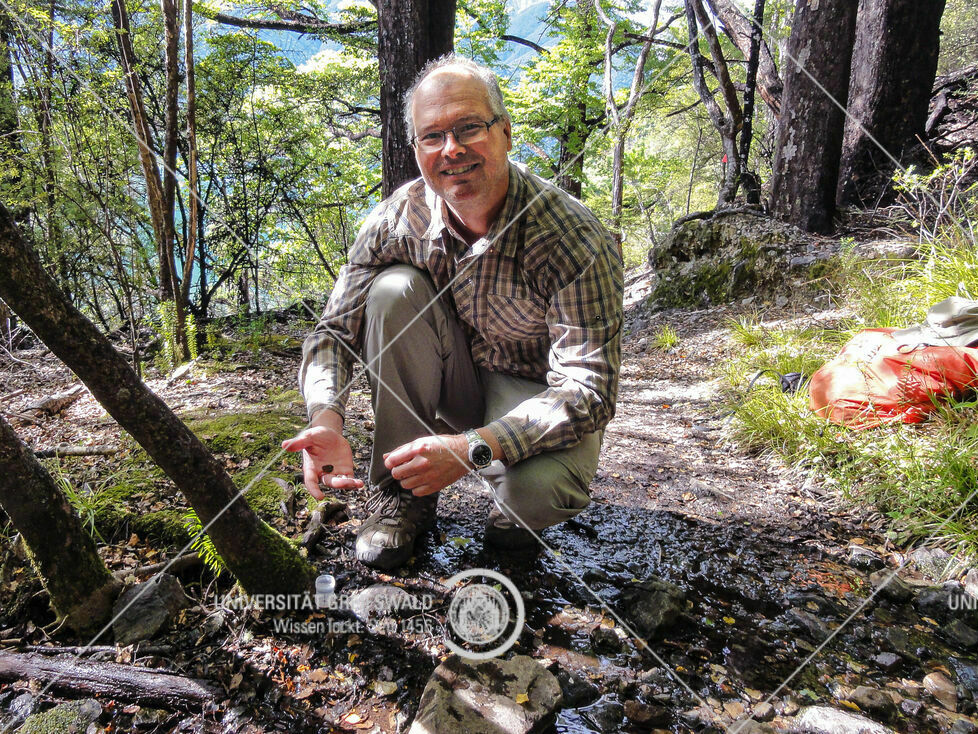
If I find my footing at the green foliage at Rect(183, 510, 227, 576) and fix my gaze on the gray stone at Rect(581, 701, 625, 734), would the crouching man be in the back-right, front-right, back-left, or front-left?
front-left

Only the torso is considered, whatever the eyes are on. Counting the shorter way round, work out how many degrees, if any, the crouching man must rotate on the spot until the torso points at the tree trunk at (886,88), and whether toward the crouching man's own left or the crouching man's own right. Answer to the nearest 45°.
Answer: approximately 180°

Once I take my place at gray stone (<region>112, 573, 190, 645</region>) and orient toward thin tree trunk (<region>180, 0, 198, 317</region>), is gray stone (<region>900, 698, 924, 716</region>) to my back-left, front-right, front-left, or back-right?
back-right

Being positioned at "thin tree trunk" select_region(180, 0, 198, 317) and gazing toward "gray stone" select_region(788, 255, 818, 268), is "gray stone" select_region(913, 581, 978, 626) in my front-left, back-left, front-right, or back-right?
front-right

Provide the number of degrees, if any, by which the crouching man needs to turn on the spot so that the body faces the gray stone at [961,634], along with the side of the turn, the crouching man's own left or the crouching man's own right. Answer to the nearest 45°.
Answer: approximately 90° to the crouching man's own left

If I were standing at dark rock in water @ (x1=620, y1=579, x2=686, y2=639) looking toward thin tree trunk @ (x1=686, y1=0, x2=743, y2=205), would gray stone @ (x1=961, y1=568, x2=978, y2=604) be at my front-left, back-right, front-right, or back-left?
front-right

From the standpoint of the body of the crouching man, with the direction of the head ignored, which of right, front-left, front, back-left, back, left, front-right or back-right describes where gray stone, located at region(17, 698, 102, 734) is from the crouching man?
front

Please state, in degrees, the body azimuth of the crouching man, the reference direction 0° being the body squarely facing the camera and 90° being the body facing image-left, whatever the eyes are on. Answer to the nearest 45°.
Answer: approximately 45°

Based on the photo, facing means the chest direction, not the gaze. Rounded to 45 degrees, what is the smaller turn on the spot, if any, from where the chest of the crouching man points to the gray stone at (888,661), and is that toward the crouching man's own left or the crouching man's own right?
approximately 90° to the crouching man's own left

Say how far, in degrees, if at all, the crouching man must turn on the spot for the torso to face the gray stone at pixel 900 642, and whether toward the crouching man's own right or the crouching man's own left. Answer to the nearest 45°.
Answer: approximately 90° to the crouching man's own left

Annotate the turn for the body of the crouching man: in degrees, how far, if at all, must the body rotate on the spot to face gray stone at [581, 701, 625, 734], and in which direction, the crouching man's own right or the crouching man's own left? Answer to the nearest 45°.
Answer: approximately 45° to the crouching man's own left
